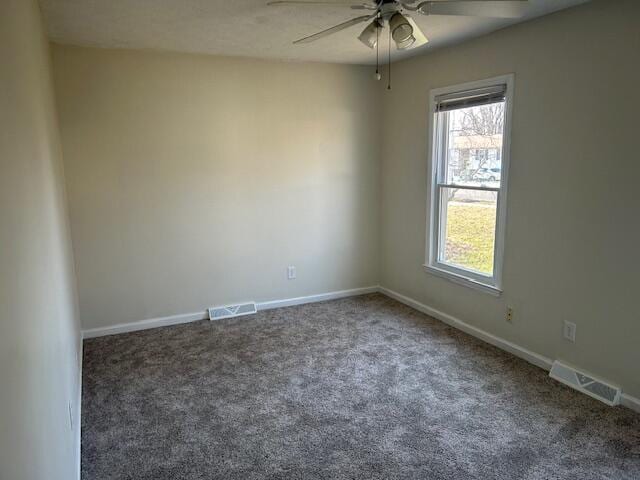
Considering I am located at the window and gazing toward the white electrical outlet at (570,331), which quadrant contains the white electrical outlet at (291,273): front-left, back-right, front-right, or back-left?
back-right

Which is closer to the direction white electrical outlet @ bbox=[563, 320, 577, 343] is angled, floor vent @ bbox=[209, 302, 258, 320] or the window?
the floor vent

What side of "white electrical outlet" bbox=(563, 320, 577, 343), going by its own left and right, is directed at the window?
right

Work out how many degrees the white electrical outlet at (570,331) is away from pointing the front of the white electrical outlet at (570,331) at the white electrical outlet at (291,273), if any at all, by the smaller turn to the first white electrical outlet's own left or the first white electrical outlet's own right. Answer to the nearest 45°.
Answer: approximately 45° to the first white electrical outlet's own right

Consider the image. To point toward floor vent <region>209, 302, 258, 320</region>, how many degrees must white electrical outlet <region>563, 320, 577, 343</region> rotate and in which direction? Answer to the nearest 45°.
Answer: approximately 45° to its right

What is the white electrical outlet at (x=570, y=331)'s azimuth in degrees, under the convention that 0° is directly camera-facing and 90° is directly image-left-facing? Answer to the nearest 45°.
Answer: approximately 45°
